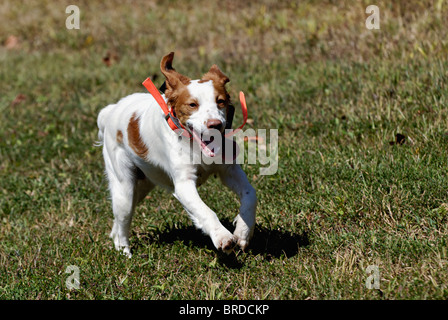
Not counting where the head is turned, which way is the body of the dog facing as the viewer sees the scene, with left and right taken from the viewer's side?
facing the viewer and to the right of the viewer

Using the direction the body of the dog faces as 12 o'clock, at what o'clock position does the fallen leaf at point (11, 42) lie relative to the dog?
The fallen leaf is roughly at 7 o'clock from the dog.
